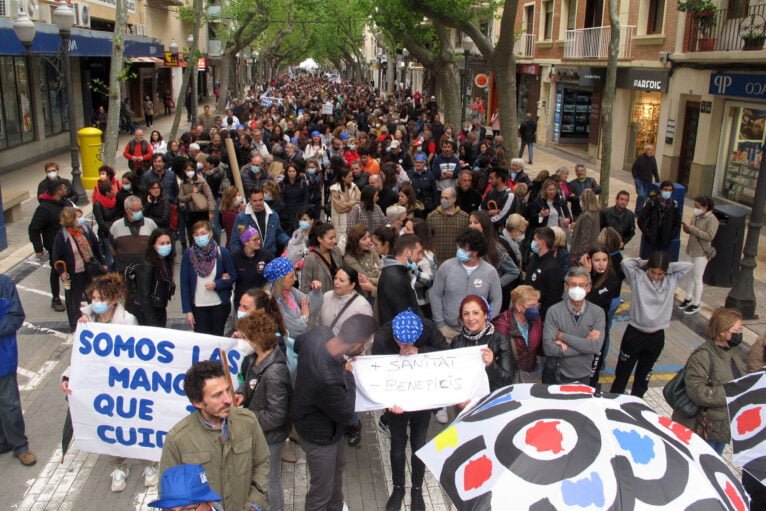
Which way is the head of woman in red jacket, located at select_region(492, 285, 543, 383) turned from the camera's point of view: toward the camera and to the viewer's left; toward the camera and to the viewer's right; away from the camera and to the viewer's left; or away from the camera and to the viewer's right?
toward the camera and to the viewer's right

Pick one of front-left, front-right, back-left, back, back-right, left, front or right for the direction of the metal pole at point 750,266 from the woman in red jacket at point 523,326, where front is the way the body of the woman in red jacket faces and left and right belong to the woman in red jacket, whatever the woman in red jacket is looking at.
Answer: left

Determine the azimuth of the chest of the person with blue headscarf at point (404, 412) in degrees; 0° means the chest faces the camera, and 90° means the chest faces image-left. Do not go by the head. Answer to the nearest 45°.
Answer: approximately 0°

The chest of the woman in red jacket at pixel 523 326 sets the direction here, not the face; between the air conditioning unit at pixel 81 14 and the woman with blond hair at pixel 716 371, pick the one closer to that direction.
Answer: the woman with blond hair

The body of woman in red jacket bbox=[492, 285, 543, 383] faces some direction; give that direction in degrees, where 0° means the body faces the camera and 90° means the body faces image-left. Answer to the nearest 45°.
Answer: approximately 315°

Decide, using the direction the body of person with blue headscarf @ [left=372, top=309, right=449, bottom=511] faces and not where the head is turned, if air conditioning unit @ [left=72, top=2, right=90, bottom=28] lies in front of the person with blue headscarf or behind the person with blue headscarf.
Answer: behind

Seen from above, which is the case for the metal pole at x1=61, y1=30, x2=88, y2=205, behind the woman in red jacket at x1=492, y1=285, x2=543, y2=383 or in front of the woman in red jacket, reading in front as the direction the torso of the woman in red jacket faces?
behind

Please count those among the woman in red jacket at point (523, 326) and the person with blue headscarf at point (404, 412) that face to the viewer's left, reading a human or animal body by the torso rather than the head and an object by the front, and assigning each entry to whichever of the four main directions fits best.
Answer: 0

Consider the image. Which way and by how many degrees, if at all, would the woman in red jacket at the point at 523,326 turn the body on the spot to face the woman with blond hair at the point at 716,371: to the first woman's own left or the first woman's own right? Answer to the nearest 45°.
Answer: approximately 45° to the first woman's own left

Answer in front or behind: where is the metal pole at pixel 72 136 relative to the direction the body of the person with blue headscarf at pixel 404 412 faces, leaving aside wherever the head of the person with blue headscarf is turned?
behind

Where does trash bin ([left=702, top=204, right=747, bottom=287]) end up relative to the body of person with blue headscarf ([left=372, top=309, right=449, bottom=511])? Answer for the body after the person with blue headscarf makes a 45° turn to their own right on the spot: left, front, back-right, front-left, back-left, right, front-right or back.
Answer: back
